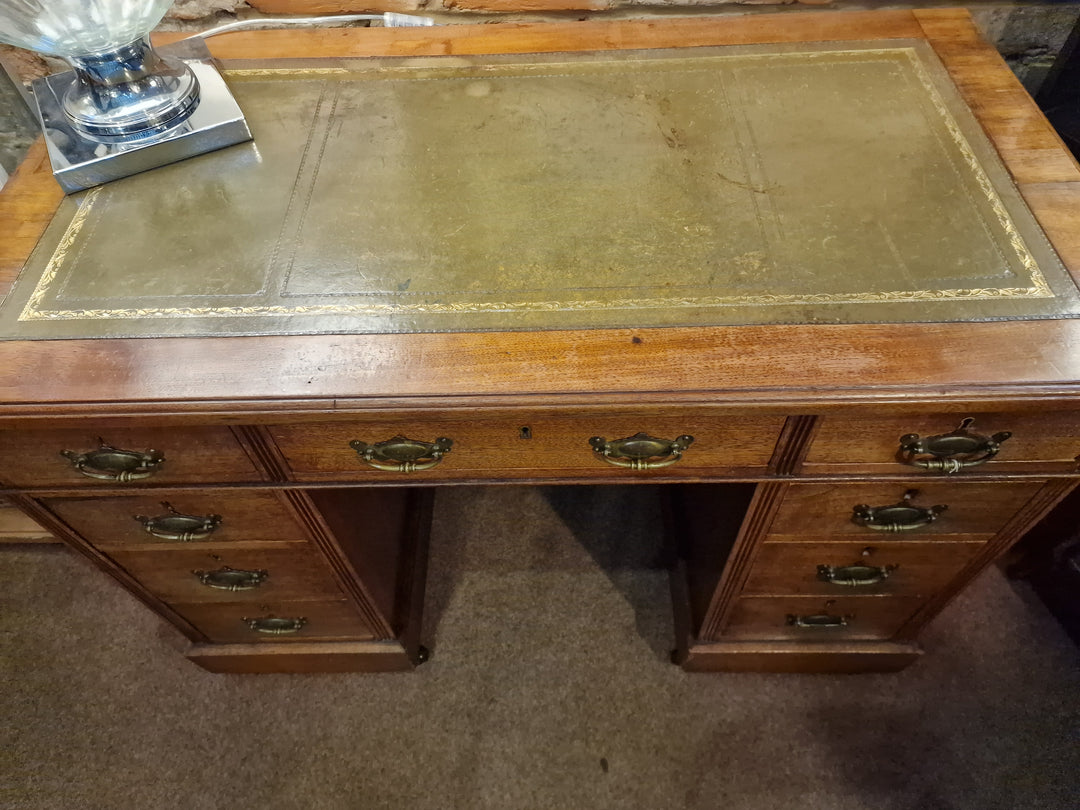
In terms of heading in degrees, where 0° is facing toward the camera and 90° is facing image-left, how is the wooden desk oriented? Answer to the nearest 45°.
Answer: approximately 0°
